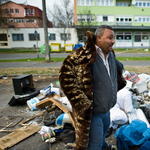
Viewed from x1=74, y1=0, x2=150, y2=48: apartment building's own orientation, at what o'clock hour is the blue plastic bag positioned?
The blue plastic bag is roughly at 12 o'clock from the apartment building.

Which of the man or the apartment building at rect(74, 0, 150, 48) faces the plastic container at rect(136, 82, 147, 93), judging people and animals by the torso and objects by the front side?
the apartment building

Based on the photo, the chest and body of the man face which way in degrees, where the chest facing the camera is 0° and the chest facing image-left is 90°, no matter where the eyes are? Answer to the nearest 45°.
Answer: approximately 315°

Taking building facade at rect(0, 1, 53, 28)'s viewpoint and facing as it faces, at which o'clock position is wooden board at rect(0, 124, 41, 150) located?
The wooden board is roughly at 12 o'clock from the building facade.

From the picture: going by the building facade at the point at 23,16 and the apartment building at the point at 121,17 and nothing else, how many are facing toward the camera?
2

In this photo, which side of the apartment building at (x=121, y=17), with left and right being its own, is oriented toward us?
front

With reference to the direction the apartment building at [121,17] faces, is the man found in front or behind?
in front

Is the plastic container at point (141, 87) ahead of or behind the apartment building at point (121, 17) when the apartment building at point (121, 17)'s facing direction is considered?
ahead

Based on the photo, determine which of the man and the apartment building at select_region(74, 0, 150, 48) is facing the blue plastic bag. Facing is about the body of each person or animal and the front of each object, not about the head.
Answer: the apartment building

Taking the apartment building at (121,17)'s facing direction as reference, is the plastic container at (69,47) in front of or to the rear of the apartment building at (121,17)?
in front

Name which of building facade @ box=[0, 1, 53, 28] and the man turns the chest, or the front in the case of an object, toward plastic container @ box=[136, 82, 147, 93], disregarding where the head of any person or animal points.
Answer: the building facade

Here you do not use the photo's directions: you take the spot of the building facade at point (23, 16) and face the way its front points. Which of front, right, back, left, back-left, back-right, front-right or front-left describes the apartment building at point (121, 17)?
front-left

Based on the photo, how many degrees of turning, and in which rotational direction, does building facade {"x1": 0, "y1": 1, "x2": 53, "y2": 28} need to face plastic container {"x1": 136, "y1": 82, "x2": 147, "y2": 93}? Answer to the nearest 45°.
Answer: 0° — it already faces it

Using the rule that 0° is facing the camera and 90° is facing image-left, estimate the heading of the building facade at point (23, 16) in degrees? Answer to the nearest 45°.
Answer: approximately 0°
